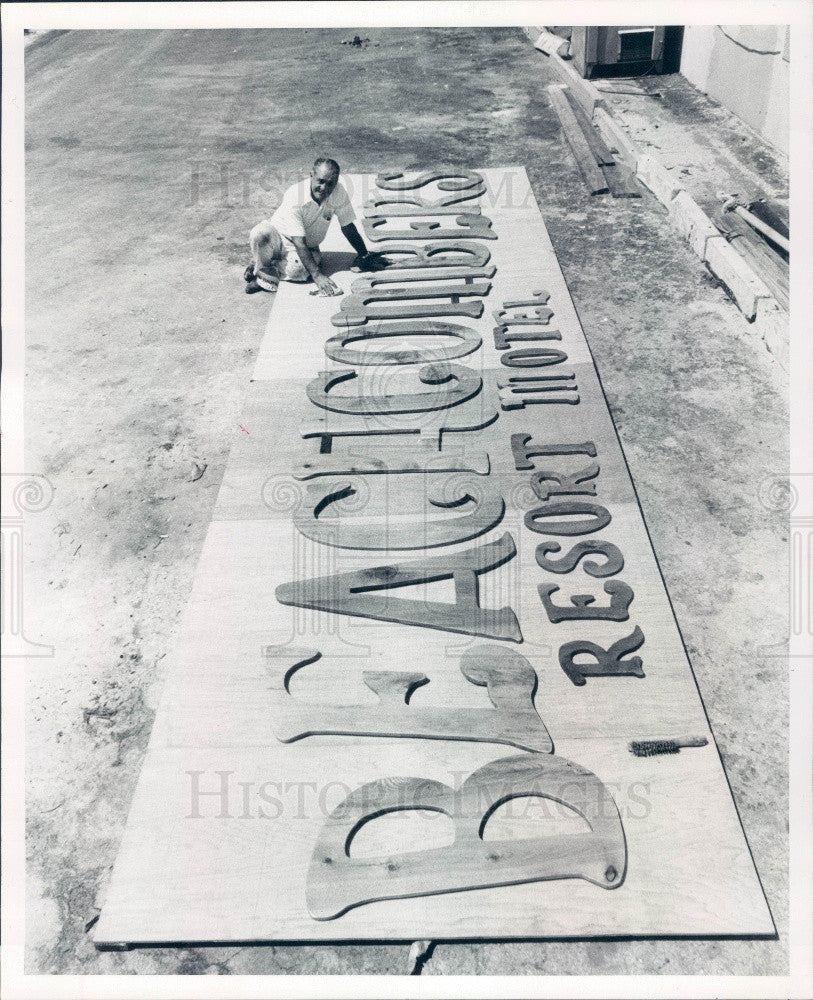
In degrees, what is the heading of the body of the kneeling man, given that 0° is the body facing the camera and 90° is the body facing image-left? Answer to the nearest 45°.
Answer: approximately 315°

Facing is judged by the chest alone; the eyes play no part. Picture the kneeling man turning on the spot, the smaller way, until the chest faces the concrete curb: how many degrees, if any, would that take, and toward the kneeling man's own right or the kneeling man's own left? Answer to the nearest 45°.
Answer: approximately 45° to the kneeling man's own left
